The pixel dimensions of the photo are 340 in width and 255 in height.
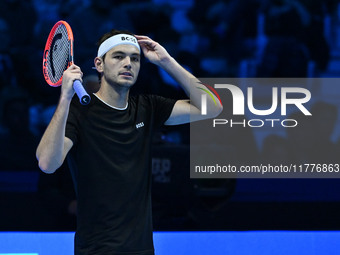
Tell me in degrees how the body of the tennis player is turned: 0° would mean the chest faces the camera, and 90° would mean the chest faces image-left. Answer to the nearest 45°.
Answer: approximately 315°
